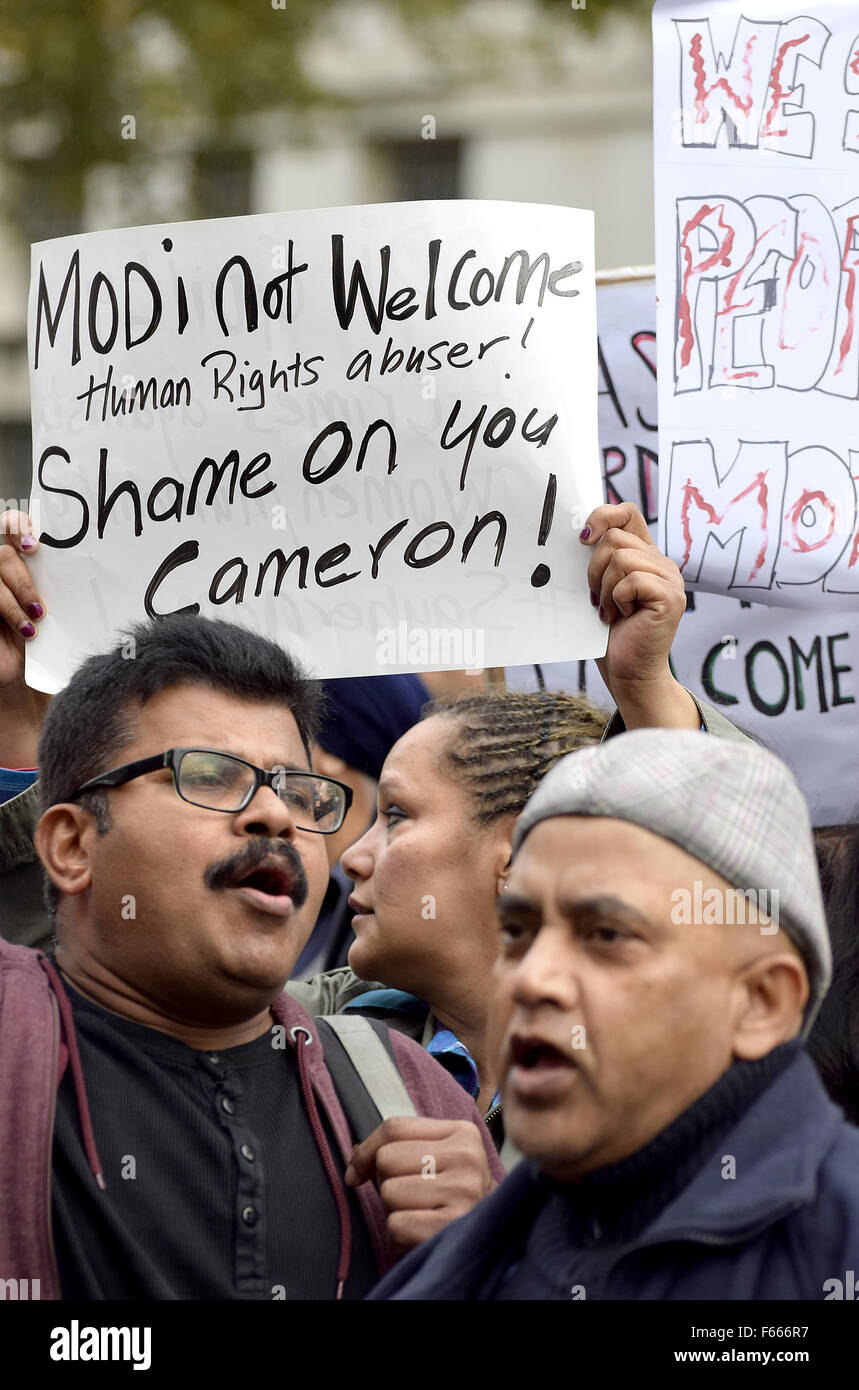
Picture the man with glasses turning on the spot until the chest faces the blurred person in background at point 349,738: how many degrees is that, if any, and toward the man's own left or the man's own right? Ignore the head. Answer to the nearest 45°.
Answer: approximately 135° to the man's own left

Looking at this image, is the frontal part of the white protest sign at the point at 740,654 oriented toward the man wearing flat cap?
yes

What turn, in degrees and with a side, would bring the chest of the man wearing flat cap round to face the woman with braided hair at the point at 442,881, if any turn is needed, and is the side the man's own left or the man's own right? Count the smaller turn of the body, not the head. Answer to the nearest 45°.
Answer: approximately 135° to the man's own right

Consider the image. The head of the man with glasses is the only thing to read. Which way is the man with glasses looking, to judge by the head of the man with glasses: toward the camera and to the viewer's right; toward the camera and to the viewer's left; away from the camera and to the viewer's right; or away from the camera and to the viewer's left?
toward the camera and to the viewer's right

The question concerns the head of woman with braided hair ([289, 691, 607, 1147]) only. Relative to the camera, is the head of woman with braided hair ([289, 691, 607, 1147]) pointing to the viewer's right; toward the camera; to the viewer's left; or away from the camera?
to the viewer's left

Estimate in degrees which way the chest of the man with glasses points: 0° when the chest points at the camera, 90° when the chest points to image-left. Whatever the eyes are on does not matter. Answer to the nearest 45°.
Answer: approximately 315°

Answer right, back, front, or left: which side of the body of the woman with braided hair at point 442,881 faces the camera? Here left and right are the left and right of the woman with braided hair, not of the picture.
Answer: left

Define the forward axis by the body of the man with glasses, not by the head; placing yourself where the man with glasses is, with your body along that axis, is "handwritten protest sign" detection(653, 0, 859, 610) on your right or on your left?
on your left

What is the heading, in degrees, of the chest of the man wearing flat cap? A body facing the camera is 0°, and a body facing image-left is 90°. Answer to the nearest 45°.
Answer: approximately 45°

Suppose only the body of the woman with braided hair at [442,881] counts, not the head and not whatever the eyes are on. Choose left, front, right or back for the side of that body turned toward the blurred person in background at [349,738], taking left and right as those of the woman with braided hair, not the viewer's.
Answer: right

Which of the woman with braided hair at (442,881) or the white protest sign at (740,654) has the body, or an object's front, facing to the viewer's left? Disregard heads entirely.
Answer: the woman with braided hair
